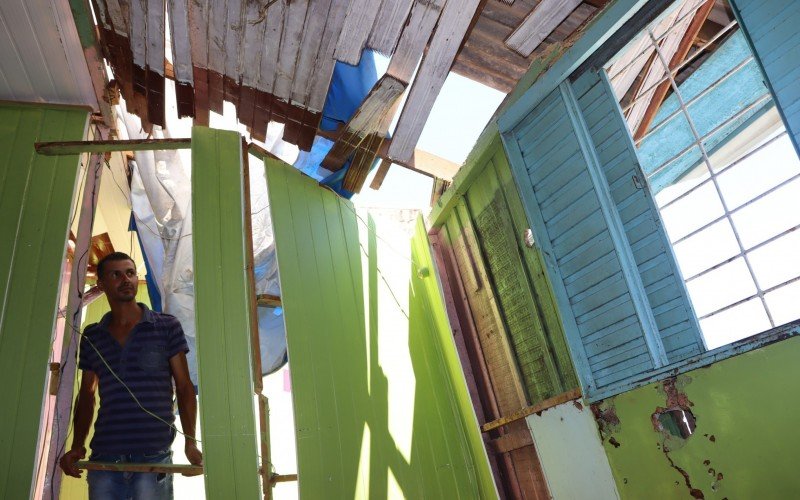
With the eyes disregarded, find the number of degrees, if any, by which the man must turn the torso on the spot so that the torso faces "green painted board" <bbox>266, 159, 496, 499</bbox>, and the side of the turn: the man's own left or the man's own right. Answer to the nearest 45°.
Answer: approximately 90° to the man's own left

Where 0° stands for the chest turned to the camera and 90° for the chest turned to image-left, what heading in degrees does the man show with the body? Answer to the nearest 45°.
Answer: approximately 0°

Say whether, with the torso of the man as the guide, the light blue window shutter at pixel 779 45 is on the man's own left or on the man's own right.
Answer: on the man's own left

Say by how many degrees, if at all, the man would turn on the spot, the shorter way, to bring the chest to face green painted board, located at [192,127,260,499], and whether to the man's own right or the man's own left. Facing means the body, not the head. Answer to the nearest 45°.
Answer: approximately 45° to the man's own left
